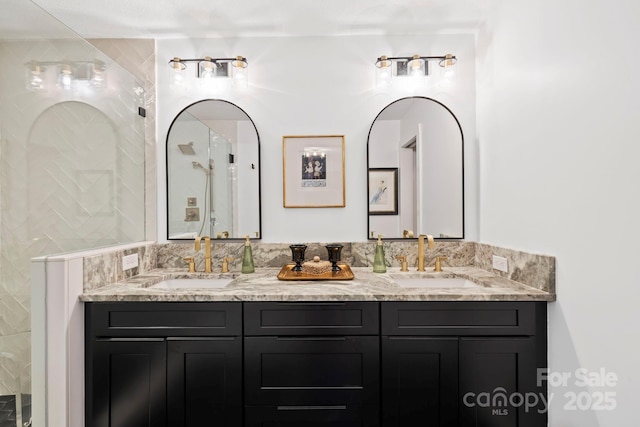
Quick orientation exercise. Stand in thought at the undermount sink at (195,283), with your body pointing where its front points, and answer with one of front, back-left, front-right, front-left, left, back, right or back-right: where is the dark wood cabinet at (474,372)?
front-left

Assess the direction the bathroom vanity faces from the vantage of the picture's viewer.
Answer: facing the viewer

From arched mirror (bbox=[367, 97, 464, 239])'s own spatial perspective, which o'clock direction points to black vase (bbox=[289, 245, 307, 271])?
The black vase is roughly at 2 o'clock from the arched mirror.

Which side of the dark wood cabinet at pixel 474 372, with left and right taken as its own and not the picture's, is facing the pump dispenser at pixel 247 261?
right

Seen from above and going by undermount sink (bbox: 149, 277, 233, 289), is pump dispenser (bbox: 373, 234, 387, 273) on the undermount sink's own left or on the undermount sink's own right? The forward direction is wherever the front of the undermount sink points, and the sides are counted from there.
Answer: on the undermount sink's own left

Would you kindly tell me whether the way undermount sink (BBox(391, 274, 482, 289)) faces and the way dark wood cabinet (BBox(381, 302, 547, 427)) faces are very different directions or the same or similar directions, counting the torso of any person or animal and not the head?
same or similar directions

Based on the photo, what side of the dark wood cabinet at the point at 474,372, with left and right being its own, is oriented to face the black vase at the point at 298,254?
right

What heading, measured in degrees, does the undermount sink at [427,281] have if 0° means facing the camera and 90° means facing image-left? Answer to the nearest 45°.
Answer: approximately 0°

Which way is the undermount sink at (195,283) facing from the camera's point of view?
toward the camera

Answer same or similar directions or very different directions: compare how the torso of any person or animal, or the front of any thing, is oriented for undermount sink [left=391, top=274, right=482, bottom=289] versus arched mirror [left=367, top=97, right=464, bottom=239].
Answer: same or similar directions

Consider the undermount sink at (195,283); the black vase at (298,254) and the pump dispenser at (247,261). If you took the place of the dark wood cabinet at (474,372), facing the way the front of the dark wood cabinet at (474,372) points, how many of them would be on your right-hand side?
3

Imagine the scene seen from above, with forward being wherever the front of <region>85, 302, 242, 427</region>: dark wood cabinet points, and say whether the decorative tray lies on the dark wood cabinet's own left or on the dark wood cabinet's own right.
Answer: on the dark wood cabinet's own left

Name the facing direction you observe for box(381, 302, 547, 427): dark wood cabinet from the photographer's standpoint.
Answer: facing the viewer

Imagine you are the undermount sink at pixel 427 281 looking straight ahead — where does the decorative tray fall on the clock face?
The decorative tray is roughly at 2 o'clock from the undermount sink.
